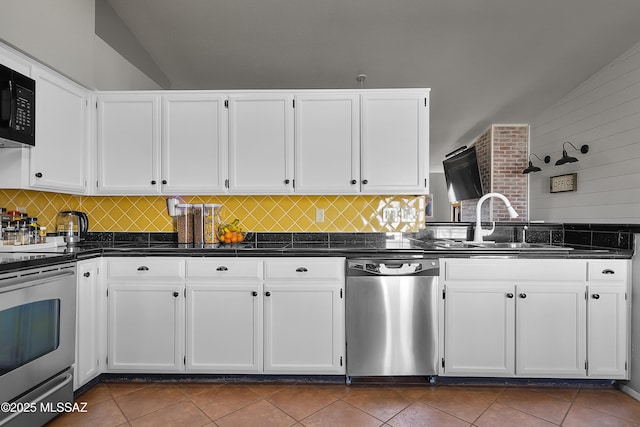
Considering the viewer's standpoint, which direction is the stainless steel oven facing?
facing the viewer and to the right of the viewer

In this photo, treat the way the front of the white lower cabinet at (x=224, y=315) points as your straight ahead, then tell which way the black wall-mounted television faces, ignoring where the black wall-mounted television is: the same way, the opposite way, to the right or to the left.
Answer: to the right

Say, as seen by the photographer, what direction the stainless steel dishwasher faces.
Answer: facing the viewer

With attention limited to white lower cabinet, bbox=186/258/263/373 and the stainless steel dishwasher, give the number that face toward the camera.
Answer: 2

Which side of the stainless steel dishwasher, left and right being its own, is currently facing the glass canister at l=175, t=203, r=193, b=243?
right

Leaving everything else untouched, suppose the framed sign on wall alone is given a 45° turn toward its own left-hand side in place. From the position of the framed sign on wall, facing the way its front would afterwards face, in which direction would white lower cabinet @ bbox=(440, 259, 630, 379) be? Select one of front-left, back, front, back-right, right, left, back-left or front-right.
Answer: front

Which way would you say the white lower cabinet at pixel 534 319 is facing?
toward the camera

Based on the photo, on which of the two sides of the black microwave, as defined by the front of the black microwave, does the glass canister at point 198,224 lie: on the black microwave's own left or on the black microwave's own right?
on the black microwave's own left

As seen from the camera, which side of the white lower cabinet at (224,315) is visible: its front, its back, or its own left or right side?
front

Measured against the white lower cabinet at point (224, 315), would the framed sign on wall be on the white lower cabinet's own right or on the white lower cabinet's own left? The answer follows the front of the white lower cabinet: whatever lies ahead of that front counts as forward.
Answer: on the white lower cabinet's own left

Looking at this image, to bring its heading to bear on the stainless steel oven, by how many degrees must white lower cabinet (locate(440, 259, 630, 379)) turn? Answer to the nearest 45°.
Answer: approximately 45° to its right

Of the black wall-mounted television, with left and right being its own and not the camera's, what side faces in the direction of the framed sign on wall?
left
